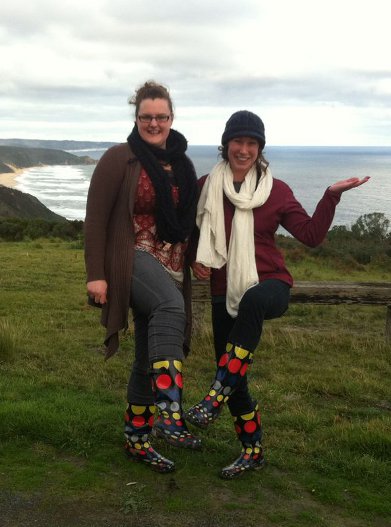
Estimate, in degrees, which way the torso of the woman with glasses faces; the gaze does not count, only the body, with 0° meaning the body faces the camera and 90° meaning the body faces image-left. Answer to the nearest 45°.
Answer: approximately 315°

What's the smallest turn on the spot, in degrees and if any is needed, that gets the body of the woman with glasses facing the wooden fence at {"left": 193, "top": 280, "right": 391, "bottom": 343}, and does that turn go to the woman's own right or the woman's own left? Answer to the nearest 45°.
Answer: approximately 90° to the woman's own left

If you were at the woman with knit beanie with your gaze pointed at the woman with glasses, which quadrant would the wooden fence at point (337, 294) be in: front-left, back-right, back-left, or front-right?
back-right

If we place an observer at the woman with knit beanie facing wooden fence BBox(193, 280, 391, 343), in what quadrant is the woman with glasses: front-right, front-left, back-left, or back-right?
back-left
